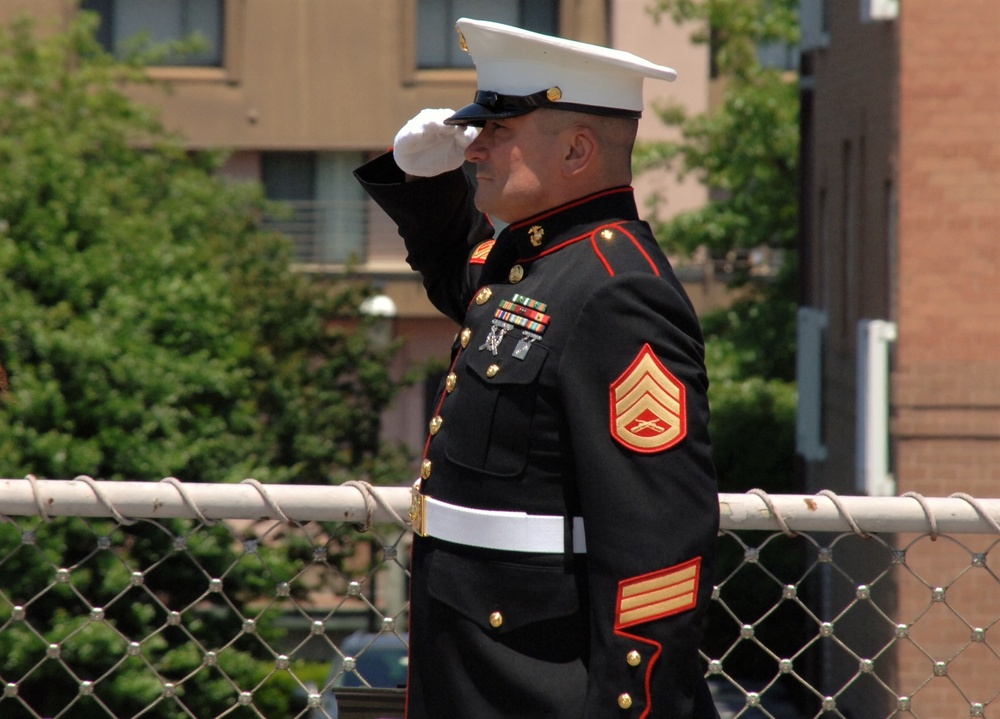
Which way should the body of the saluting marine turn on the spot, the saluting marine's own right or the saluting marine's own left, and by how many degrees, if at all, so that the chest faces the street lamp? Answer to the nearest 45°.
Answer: approximately 90° to the saluting marine's own right

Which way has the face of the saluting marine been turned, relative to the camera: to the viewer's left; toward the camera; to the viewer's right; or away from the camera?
to the viewer's left

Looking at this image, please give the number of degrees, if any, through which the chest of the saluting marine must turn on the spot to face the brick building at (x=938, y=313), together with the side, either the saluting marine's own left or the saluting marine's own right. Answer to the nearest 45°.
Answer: approximately 90° to the saluting marine's own right

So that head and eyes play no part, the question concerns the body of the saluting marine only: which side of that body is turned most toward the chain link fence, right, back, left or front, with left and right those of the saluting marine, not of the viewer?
right

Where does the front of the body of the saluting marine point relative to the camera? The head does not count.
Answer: to the viewer's left

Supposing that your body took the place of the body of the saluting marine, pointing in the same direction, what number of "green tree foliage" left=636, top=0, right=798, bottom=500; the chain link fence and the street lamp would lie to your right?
3

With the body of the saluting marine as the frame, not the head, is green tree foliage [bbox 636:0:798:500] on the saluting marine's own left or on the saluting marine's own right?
on the saluting marine's own right
